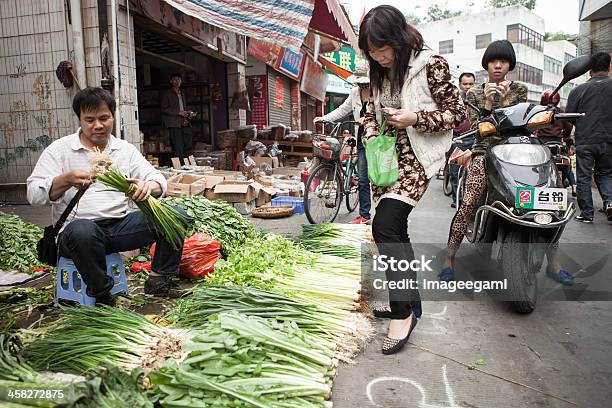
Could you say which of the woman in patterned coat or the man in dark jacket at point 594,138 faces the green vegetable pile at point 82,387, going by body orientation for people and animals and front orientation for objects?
the woman in patterned coat

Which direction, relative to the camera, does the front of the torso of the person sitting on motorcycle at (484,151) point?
toward the camera

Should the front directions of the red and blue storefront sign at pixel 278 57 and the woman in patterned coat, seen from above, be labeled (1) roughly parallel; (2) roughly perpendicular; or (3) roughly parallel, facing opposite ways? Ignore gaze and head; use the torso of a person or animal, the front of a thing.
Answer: roughly perpendicular

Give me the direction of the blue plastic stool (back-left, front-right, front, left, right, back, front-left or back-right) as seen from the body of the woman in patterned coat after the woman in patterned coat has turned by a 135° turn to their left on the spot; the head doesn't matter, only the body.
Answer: back

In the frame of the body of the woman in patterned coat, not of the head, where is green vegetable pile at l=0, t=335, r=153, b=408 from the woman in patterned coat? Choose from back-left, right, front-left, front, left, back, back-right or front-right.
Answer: front

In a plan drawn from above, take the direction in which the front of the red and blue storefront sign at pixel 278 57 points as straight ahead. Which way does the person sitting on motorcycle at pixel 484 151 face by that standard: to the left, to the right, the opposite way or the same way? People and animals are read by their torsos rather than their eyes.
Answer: to the right

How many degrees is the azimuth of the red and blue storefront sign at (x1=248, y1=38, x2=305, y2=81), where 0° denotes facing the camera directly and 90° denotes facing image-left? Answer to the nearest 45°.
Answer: approximately 315°
